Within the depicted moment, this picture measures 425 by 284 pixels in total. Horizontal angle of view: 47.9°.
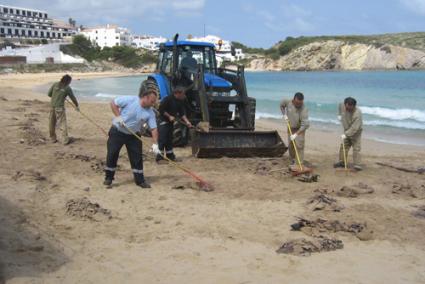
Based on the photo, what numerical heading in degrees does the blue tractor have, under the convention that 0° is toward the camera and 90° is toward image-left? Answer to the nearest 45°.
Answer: approximately 315°

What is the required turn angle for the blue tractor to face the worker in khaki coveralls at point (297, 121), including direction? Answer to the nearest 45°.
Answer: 0° — it already faces them

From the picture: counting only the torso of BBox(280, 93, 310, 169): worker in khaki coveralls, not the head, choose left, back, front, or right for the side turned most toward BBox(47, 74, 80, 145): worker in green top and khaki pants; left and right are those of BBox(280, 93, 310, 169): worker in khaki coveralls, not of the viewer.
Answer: right

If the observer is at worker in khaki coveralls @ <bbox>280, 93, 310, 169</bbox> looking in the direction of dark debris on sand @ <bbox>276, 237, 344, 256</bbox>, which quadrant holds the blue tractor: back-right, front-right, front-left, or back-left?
back-right

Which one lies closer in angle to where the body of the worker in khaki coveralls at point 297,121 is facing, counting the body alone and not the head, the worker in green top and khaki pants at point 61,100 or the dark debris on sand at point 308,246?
the dark debris on sand

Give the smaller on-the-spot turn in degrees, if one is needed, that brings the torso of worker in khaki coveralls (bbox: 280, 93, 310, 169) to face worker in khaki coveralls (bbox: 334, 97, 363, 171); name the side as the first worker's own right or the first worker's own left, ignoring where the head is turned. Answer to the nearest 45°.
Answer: approximately 90° to the first worker's own left

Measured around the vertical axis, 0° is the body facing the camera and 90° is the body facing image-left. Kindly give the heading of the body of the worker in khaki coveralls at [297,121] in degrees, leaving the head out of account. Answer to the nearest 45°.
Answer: approximately 0°

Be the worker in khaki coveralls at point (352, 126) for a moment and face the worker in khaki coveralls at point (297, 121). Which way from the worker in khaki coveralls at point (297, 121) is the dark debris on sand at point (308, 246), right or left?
left

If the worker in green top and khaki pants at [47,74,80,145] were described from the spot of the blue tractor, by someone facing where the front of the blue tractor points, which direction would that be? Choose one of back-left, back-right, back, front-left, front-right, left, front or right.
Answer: back-right
